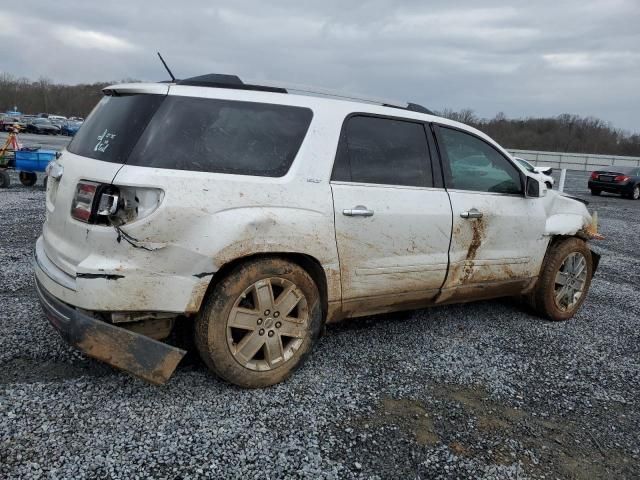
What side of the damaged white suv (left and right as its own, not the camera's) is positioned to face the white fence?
front

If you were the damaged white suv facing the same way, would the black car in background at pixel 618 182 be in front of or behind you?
in front

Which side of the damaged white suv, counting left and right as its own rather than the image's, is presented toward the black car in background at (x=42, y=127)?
left

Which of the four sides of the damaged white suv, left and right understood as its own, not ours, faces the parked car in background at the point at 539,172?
front

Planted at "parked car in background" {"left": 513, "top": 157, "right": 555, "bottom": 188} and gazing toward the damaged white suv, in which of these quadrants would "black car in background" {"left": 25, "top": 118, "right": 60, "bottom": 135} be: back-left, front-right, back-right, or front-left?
back-right

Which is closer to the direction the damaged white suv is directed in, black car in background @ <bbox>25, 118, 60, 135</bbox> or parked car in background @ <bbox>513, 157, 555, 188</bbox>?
the parked car in background

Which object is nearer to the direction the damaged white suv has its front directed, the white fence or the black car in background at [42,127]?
the white fence

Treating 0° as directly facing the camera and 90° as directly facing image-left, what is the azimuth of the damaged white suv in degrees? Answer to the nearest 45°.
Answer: approximately 225°
